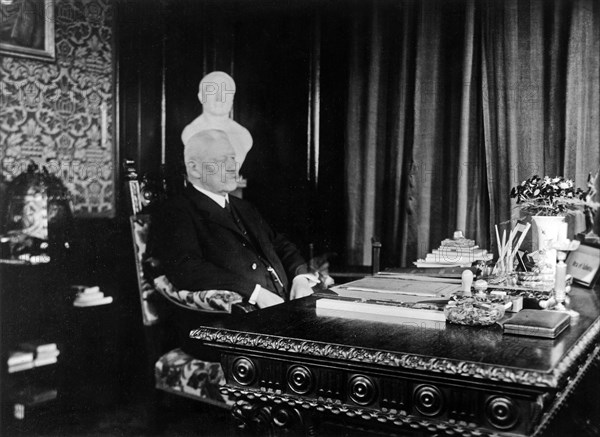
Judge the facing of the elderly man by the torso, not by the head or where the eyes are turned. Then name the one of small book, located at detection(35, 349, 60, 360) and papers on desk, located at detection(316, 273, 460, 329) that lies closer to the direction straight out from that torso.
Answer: the papers on desk

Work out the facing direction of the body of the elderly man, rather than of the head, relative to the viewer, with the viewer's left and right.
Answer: facing the viewer and to the right of the viewer

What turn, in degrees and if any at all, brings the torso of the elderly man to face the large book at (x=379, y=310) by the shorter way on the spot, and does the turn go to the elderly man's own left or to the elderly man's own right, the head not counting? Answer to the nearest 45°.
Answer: approximately 45° to the elderly man's own right

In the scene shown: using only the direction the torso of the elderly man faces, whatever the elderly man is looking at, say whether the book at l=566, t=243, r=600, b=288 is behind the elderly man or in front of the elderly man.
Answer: in front

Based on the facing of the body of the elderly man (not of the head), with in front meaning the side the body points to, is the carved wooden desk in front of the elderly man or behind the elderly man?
in front

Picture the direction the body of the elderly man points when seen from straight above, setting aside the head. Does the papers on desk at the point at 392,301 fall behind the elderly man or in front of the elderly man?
in front
